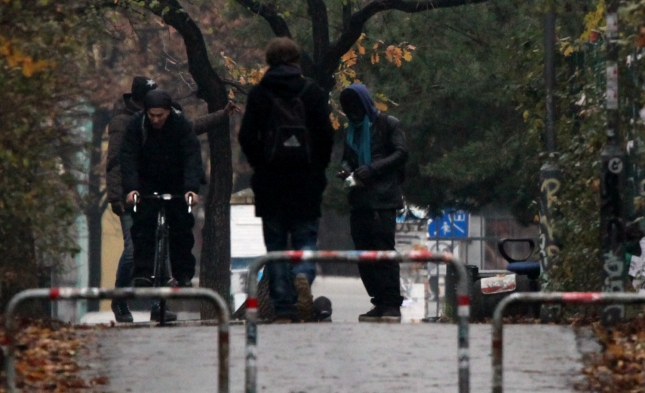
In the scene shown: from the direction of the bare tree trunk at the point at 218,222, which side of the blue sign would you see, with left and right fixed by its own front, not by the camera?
front

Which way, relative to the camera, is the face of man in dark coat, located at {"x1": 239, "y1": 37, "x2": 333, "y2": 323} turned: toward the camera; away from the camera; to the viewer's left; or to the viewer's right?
away from the camera

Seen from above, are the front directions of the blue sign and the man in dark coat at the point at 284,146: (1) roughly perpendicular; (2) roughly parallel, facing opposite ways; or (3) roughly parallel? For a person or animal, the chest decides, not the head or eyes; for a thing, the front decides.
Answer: roughly parallel, facing opposite ways

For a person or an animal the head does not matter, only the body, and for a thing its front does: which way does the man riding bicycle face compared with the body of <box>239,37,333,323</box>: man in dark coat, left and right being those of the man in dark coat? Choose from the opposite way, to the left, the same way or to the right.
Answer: the opposite way

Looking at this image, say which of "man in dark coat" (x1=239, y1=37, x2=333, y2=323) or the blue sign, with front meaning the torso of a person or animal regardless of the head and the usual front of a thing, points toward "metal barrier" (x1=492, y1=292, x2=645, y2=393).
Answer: the blue sign

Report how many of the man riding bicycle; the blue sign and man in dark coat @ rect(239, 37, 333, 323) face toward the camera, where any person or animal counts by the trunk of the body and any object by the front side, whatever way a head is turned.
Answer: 2

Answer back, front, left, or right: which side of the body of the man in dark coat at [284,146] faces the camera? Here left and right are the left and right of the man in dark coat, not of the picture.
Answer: back

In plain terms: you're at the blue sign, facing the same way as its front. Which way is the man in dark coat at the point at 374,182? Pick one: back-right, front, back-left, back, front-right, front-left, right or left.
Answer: front

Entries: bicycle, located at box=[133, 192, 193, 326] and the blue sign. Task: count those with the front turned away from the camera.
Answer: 0

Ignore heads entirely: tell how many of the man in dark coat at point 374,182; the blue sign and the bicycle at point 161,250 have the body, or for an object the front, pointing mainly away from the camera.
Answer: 0

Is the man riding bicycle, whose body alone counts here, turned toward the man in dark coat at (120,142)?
no

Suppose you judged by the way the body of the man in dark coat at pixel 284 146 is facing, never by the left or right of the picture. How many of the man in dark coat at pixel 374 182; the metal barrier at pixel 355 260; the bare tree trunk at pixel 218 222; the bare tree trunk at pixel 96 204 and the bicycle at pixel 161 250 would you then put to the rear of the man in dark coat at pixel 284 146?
1

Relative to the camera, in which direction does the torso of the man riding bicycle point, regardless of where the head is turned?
toward the camera

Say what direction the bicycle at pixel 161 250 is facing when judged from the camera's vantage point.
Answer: facing the viewer

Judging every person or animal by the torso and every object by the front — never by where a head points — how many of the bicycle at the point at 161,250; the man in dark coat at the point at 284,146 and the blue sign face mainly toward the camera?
2

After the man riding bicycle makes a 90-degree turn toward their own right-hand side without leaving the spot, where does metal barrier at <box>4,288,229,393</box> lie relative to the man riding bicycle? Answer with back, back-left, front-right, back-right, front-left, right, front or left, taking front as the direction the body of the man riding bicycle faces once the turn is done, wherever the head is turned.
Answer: left

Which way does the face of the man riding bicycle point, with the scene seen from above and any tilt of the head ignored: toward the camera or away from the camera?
toward the camera

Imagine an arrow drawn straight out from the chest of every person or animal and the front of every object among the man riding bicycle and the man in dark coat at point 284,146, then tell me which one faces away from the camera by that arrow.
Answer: the man in dark coat
